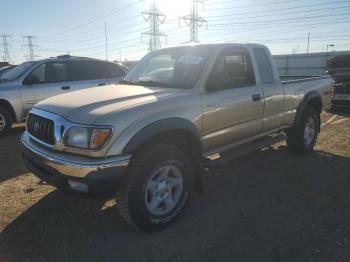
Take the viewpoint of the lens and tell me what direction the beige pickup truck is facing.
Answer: facing the viewer and to the left of the viewer

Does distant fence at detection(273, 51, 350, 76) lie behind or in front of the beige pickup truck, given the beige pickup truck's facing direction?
behind
